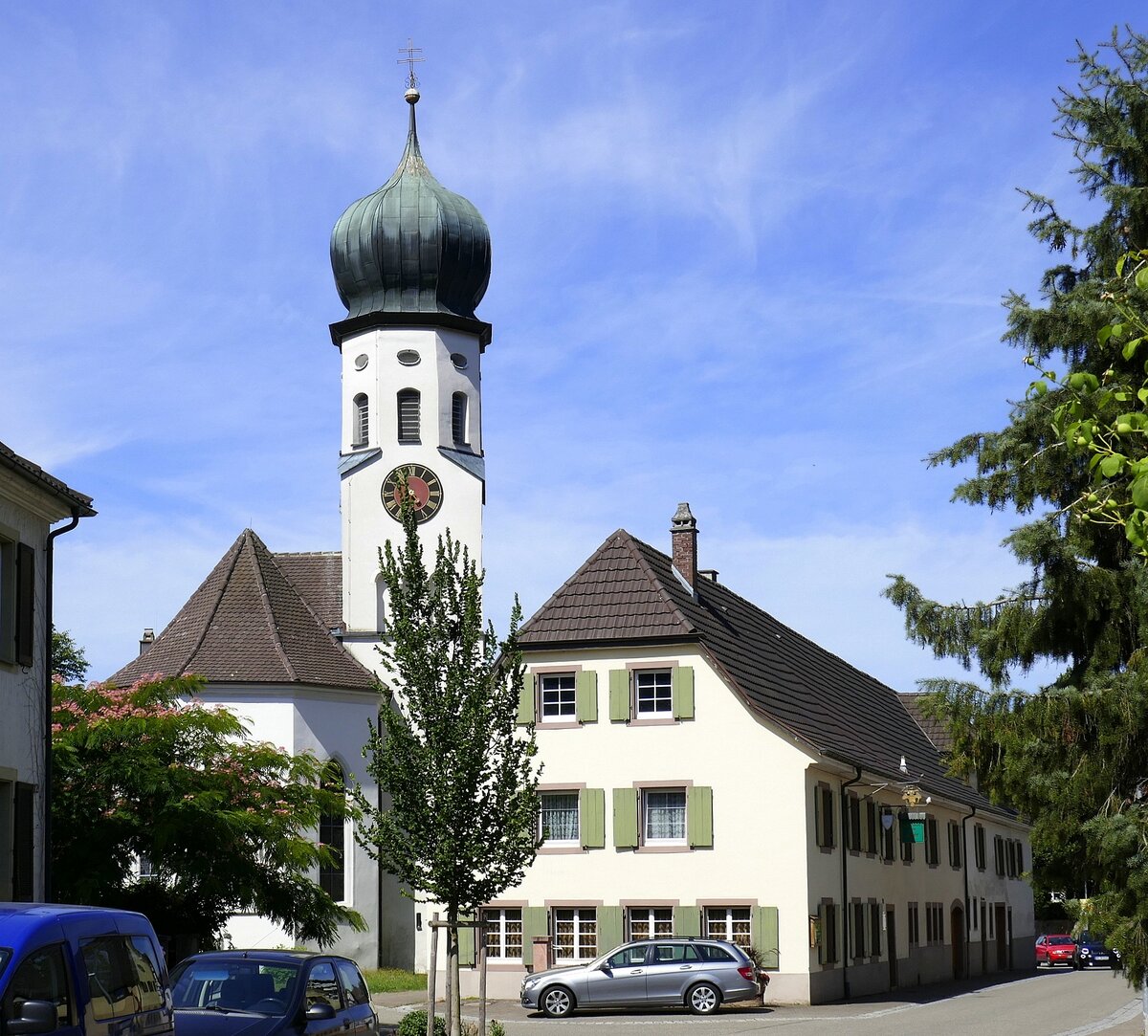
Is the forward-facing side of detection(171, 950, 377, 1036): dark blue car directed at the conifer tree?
no

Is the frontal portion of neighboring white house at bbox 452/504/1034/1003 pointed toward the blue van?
no

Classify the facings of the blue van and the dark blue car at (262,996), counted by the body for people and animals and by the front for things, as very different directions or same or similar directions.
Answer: same or similar directions

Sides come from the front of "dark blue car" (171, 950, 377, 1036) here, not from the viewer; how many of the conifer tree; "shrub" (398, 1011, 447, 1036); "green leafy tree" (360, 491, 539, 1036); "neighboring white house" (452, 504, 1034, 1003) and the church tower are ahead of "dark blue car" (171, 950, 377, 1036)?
0

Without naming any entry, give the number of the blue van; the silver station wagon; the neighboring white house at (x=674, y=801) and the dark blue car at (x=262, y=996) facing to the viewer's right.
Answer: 1

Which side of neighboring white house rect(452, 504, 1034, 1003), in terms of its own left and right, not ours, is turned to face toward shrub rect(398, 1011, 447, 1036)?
right

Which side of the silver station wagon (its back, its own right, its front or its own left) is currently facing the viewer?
left

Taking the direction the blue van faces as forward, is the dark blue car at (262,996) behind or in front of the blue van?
behind

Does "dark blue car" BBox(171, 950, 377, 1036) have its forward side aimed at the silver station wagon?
no

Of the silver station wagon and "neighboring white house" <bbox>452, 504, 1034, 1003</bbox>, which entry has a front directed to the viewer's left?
the silver station wagon

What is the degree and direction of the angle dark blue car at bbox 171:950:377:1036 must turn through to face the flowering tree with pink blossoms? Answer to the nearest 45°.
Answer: approximately 135° to its right

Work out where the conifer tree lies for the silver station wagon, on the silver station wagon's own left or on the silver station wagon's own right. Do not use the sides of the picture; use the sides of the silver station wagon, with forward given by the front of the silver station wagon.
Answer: on the silver station wagon's own left

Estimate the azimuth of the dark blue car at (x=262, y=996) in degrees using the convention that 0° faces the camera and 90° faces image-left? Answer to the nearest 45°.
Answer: approximately 45°

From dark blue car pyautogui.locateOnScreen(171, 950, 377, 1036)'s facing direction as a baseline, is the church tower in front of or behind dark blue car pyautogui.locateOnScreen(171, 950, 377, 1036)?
behind

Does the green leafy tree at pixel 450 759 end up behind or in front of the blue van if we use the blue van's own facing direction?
behind
